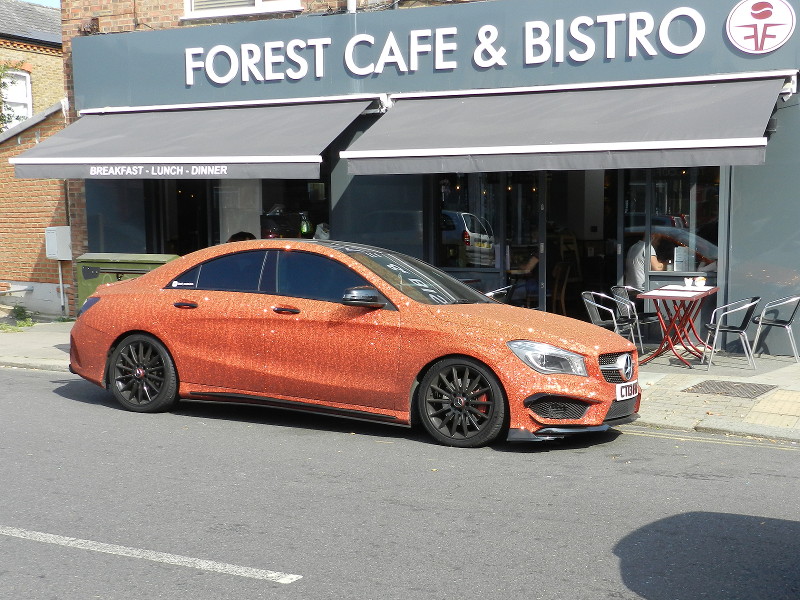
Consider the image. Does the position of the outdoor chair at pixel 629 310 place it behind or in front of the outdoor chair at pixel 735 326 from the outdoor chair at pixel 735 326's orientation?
in front

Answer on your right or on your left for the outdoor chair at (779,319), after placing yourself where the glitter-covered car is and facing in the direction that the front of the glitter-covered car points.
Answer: on your left

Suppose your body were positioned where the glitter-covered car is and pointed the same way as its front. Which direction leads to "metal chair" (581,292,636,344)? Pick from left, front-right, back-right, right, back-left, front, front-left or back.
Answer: left

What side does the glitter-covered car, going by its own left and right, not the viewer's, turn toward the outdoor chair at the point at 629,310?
left

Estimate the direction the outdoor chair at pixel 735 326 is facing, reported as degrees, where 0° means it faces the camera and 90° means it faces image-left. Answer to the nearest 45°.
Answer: approximately 90°

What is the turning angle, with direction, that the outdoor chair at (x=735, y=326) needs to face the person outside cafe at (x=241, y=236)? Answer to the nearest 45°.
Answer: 0° — it already faces them
